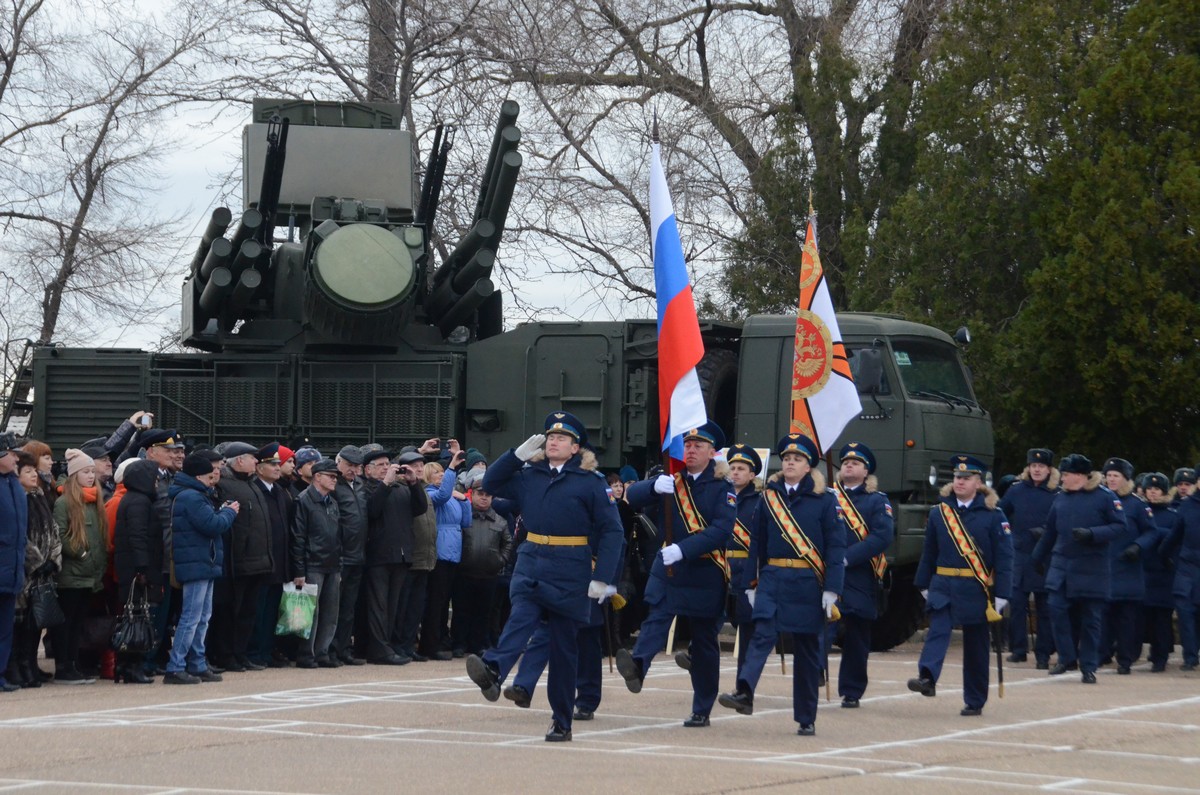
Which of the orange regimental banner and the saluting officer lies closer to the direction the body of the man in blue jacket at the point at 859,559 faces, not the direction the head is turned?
the saluting officer

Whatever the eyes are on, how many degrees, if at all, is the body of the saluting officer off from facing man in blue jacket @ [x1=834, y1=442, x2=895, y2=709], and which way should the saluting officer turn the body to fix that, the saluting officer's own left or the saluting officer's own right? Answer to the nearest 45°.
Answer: approximately 180°

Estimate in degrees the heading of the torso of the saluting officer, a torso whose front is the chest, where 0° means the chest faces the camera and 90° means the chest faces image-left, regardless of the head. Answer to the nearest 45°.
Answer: approximately 45°

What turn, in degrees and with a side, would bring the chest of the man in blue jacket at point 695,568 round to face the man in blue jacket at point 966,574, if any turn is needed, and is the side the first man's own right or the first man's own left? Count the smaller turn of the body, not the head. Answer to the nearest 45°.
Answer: approximately 180°

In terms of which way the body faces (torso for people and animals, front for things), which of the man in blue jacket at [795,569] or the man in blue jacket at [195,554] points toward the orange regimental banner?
the man in blue jacket at [195,554]

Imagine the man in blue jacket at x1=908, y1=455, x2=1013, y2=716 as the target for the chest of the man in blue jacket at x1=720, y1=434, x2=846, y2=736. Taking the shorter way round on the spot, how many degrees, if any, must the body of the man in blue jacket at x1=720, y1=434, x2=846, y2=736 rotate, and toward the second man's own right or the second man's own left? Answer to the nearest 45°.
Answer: approximately 180°

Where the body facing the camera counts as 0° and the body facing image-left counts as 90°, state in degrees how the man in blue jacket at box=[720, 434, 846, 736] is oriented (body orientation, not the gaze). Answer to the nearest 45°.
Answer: approximately 45°

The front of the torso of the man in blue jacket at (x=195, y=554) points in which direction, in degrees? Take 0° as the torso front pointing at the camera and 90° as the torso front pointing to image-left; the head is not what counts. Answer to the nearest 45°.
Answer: approximately 270°
